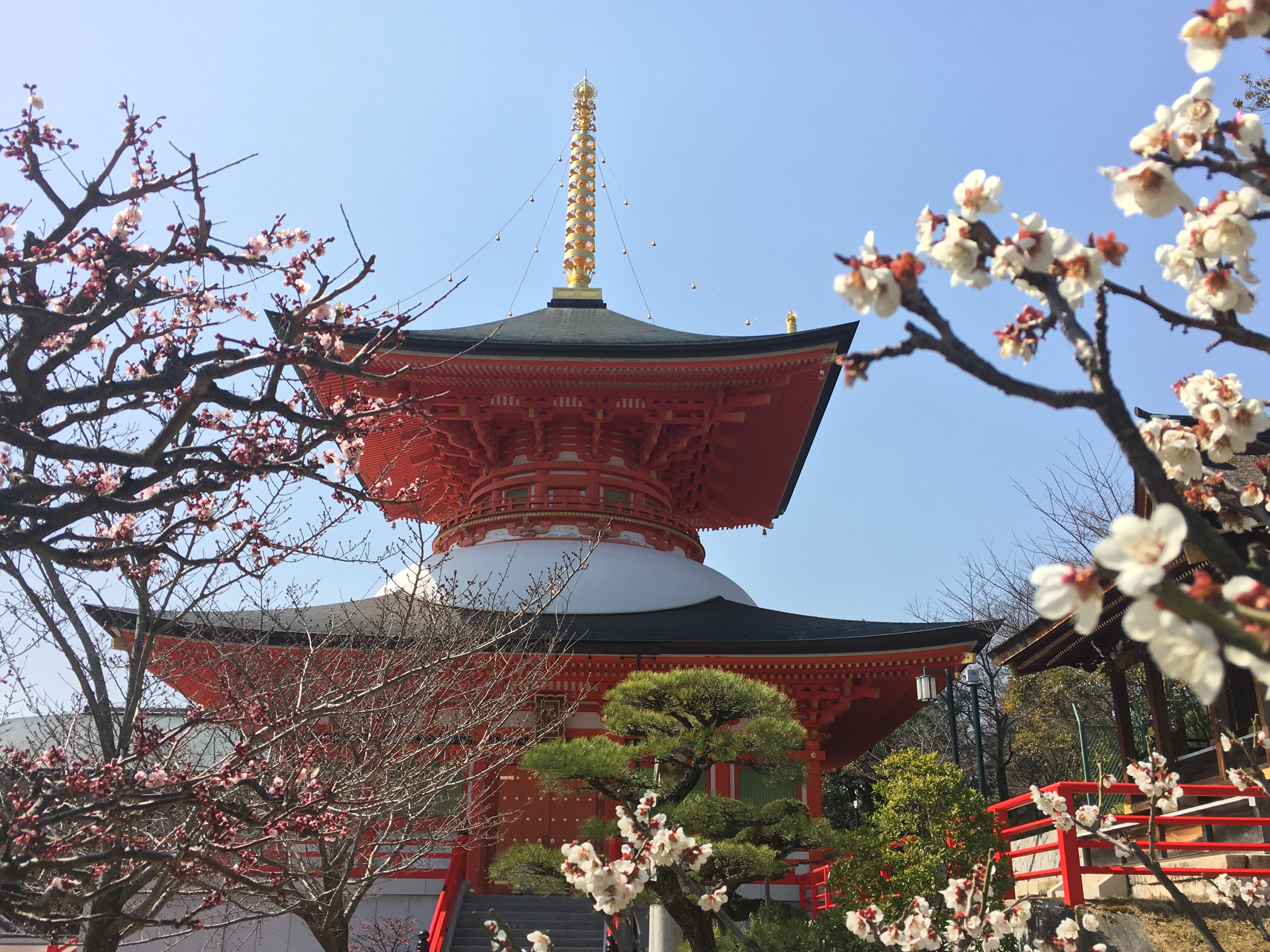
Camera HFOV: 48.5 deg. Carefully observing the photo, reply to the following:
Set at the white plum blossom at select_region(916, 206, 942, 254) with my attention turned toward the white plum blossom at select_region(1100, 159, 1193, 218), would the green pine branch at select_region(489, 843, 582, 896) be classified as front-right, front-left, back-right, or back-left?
back-left

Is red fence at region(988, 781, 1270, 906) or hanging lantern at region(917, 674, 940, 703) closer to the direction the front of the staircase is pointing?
the red fence

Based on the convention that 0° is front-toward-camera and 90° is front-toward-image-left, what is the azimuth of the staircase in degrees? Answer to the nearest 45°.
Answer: approximately 0°

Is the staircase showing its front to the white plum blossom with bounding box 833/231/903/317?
yes

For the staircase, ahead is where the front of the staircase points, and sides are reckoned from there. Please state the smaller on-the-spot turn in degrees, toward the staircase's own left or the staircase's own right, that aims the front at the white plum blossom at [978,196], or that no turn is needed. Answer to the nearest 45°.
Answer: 0° — it already faces it

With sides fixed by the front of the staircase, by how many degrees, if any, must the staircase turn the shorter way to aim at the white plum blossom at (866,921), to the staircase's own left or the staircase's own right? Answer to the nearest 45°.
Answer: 0° — it already faces it
